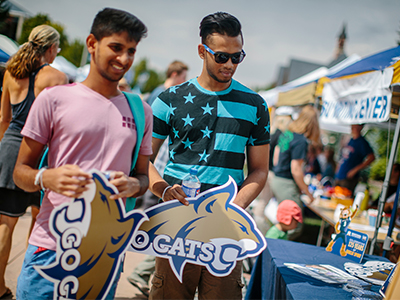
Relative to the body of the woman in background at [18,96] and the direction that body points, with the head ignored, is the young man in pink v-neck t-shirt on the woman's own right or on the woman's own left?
on the woman's own right

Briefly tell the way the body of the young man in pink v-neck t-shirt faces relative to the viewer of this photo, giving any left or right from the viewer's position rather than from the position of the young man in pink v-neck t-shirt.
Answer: facing the viewer and to the right of the viewer

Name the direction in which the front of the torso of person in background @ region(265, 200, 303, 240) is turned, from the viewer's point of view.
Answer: to the viewer's right

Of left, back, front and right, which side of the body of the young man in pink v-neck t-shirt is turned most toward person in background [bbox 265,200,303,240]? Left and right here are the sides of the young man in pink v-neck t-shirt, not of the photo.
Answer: left

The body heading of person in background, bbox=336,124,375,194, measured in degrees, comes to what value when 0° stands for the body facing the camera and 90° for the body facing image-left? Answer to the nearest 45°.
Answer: approximately 45°

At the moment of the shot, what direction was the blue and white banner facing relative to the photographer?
facing the viewer and to the left of the viewer

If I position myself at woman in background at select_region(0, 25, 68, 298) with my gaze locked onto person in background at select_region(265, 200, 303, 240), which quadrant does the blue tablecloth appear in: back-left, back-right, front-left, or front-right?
front-right

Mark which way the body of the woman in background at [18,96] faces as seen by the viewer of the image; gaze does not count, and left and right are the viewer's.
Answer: facing away from the viewer and to the right of the viewer

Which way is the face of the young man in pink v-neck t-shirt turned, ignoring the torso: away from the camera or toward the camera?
toward the camera
